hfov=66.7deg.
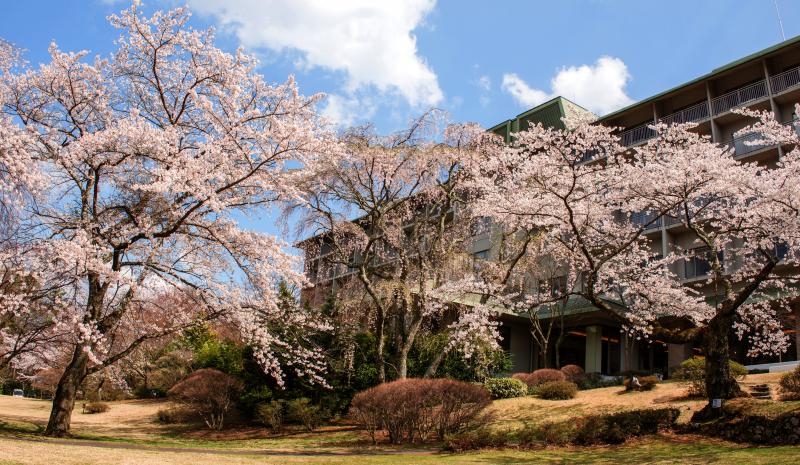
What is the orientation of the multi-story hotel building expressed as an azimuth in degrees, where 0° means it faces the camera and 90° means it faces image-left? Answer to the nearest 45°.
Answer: approximately 45°

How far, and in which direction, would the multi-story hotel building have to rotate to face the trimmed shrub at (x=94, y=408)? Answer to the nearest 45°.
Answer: approximately 45° to its right

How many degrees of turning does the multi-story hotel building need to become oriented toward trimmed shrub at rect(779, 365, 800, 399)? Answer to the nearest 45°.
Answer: approximately 45° to its left

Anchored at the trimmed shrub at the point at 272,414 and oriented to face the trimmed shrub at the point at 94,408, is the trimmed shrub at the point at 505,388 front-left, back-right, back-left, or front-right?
back-right

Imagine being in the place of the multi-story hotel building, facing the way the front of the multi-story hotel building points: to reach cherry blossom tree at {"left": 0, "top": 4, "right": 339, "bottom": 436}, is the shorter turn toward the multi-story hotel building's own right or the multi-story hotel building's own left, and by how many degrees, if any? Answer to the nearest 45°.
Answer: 0° — it already faces it

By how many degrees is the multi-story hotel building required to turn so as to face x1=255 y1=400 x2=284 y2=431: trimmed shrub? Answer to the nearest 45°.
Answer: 0° — it already faces it

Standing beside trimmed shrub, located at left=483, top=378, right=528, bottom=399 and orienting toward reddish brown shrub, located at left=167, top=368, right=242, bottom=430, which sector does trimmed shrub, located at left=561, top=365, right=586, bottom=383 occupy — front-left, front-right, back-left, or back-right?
back-right
